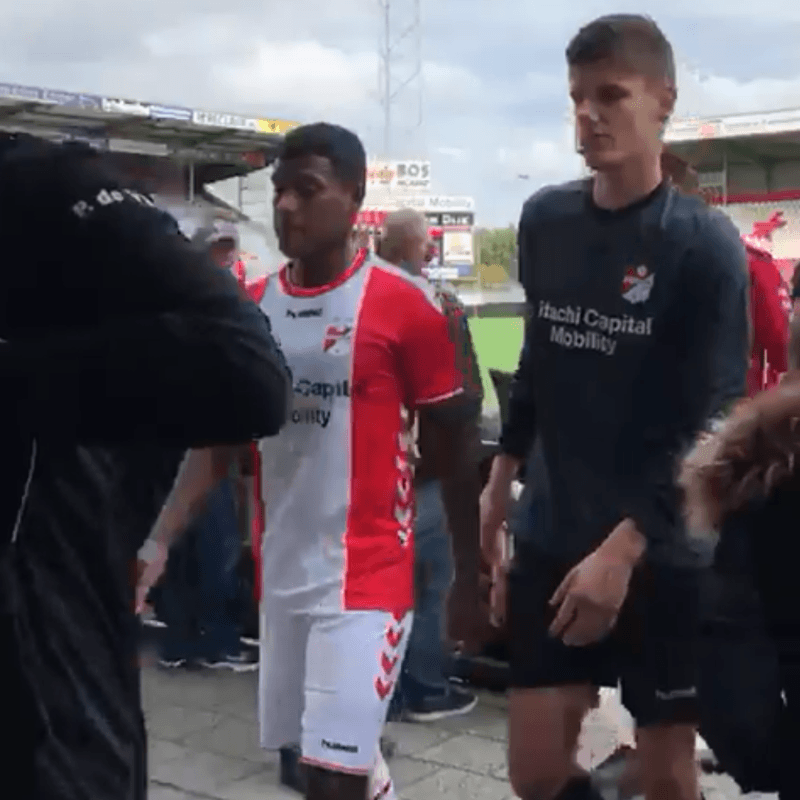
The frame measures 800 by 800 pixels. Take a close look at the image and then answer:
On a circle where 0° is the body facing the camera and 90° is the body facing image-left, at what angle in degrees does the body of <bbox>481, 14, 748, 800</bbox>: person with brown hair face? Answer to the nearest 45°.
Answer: approximately 45°

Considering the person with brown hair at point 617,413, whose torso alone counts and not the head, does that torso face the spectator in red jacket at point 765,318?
no

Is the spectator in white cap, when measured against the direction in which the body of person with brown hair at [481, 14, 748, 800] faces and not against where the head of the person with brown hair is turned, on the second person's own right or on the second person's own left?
on the second person's own right

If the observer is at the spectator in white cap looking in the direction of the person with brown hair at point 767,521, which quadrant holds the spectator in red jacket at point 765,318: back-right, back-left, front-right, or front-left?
front-left

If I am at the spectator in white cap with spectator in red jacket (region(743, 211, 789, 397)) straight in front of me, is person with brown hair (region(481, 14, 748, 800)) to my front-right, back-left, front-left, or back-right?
front-right

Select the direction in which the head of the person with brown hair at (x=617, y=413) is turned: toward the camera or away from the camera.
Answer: toward the camera

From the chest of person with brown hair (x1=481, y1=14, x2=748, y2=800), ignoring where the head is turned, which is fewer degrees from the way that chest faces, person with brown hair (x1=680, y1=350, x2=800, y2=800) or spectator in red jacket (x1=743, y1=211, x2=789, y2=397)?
the person with brown hair

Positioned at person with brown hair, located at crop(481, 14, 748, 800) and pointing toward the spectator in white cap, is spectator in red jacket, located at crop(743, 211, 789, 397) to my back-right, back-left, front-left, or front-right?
front-right

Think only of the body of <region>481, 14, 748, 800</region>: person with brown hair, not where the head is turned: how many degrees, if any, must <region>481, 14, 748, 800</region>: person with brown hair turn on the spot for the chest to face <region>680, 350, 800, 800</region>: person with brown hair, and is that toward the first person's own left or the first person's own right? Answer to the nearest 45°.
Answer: approximately 45° to the first person's own left

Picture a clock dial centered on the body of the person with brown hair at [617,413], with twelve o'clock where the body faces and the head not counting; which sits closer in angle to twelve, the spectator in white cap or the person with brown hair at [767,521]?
the person with brown hair
